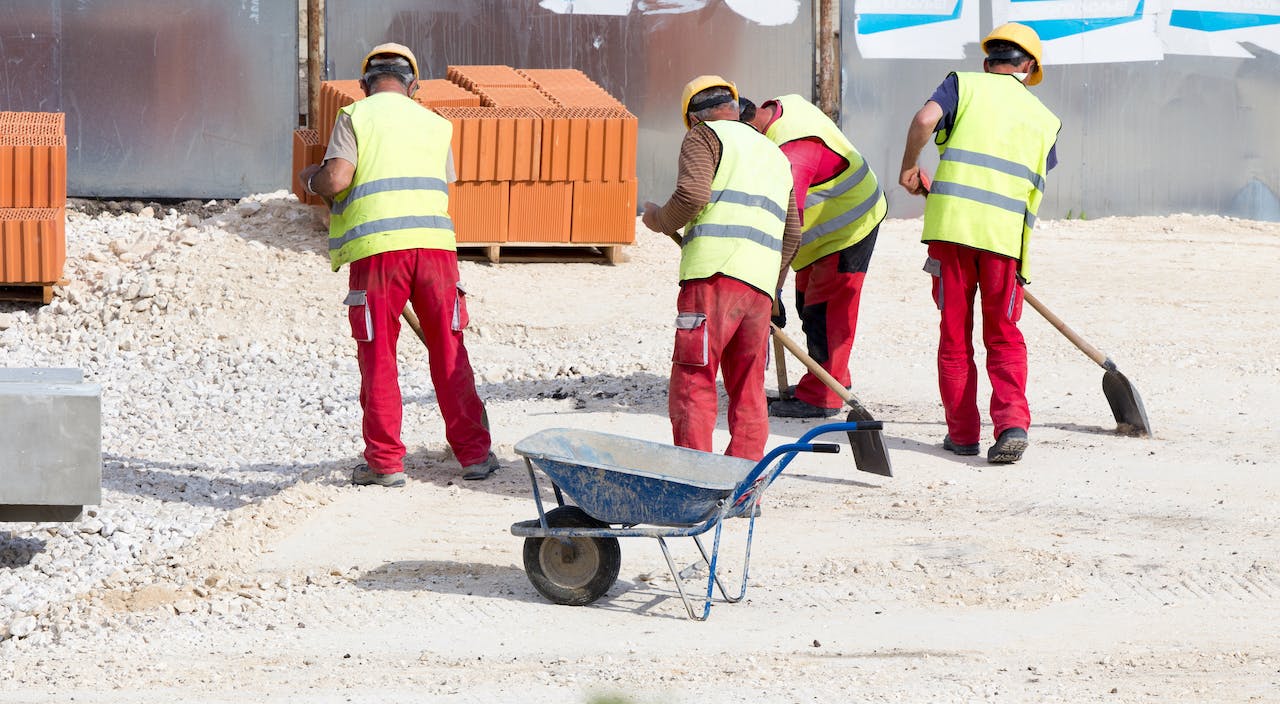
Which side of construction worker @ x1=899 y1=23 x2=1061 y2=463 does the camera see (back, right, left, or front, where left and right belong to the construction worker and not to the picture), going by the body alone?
back

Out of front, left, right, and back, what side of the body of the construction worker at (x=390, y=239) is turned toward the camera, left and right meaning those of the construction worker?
back

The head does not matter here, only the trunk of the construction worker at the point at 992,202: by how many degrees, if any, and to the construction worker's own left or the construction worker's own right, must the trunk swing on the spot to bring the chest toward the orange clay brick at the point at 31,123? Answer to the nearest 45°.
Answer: approximately 45° to the construction worker's own left

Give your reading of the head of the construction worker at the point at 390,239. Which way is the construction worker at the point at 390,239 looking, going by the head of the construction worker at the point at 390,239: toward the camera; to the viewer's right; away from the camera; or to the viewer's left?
away from the camera

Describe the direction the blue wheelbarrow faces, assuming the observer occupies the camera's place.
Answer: facing to the left of the viewer

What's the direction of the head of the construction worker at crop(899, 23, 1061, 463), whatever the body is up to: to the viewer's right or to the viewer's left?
to the viewer's right

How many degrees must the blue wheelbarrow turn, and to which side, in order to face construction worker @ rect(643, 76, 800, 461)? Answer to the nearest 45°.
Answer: approximately 90° to its right

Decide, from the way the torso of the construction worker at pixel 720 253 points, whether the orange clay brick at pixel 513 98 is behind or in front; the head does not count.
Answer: in front

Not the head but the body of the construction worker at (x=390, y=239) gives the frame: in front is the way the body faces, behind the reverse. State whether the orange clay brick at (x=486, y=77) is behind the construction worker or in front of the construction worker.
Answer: in front

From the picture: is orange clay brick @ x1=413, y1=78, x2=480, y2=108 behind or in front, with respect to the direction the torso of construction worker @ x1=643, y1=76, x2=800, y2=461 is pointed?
in front

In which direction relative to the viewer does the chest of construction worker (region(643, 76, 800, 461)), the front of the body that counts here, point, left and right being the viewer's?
facing away from the viewer and to the left of the viewer
